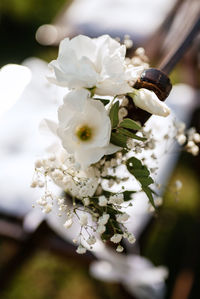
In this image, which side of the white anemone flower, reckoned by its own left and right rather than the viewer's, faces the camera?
front
